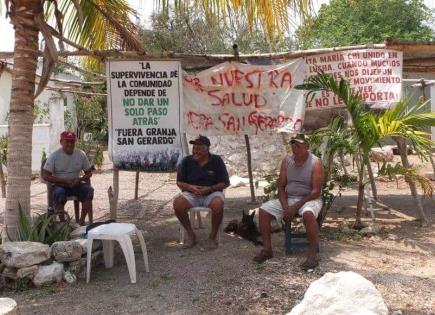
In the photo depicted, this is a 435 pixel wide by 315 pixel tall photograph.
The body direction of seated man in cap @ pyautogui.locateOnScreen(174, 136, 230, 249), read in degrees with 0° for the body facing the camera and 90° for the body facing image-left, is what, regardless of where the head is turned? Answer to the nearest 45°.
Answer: approximately 0°

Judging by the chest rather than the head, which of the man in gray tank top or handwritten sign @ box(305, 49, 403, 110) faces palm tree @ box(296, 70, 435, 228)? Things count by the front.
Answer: the handwritten sign

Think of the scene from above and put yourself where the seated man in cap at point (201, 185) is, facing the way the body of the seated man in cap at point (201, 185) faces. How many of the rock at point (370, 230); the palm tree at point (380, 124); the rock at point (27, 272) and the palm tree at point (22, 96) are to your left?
2

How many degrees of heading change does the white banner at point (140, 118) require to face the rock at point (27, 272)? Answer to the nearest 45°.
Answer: approximately 45° to its right
